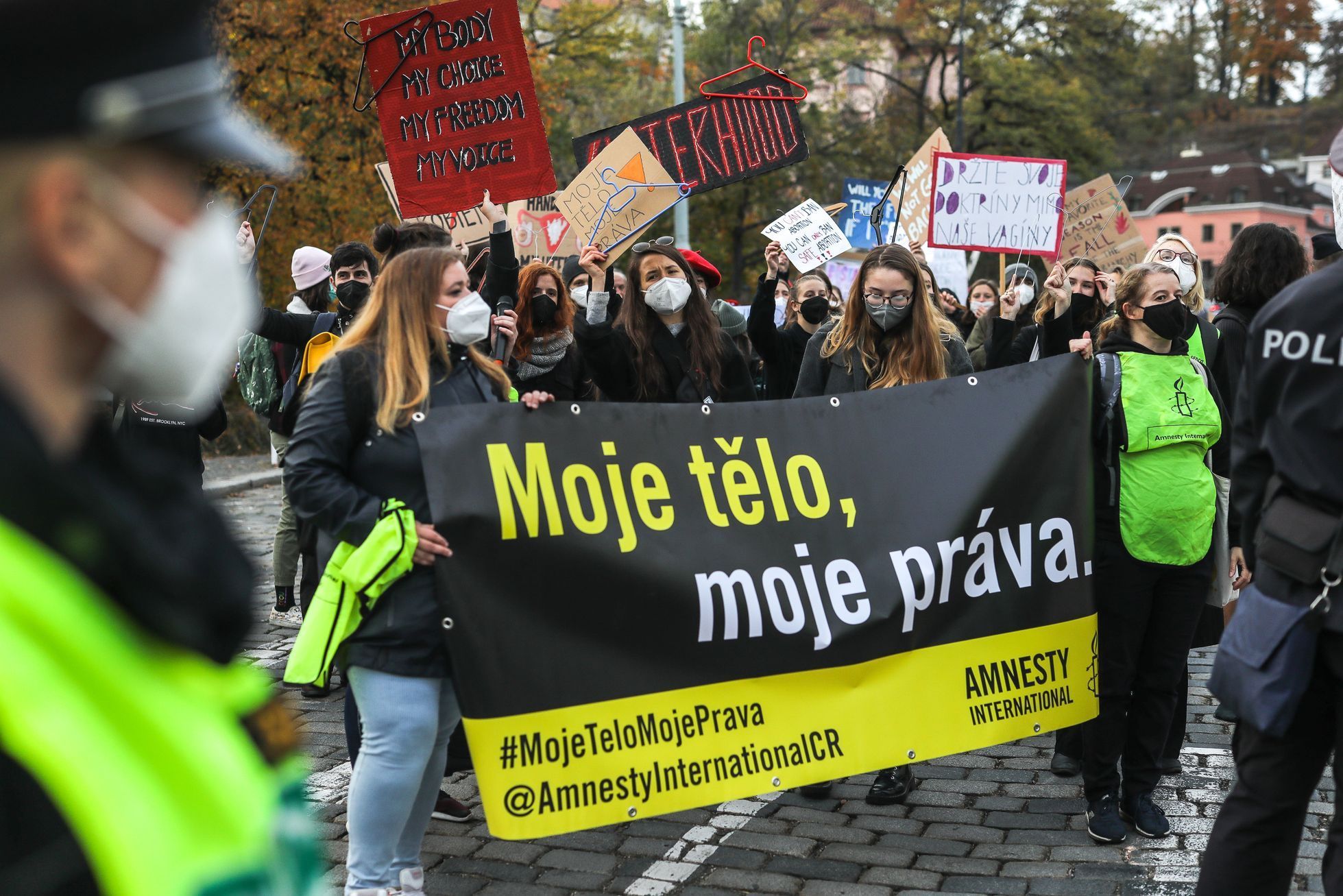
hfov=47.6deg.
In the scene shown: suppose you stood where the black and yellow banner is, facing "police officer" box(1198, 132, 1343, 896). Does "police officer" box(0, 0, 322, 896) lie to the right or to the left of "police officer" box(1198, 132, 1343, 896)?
right

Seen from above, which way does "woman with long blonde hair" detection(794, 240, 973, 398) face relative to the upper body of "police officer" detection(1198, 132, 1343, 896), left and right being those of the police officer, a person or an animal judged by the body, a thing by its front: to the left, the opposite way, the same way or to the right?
the opposite way

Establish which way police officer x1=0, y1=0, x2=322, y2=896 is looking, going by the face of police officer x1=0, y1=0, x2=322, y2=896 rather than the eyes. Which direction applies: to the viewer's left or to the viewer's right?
to the viewer's right

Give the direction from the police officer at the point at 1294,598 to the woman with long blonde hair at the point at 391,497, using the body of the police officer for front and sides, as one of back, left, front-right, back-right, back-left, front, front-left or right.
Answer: left

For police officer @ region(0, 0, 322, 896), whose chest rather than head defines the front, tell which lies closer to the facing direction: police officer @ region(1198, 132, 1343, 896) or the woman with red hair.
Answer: the police officer

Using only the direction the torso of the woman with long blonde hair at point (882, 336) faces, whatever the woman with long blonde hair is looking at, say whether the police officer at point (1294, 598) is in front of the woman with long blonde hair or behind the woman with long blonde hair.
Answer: in front

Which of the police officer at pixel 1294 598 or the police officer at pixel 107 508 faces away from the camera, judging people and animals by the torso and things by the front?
the police officer at pixel 1294 598

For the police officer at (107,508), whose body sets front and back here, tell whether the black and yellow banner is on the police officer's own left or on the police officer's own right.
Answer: on the police officer's own left

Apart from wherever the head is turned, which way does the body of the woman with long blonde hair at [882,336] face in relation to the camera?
toward the camera

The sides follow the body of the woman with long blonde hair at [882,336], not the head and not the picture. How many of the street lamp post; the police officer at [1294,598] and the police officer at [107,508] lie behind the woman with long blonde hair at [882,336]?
1

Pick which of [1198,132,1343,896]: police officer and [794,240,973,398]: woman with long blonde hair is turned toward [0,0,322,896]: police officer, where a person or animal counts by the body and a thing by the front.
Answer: the woman with long blonde hair

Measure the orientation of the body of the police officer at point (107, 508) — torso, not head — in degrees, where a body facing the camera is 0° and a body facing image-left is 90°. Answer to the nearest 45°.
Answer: approximately 270°

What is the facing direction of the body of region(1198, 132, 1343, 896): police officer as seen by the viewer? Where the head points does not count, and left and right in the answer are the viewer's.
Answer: facing away from the viewer
